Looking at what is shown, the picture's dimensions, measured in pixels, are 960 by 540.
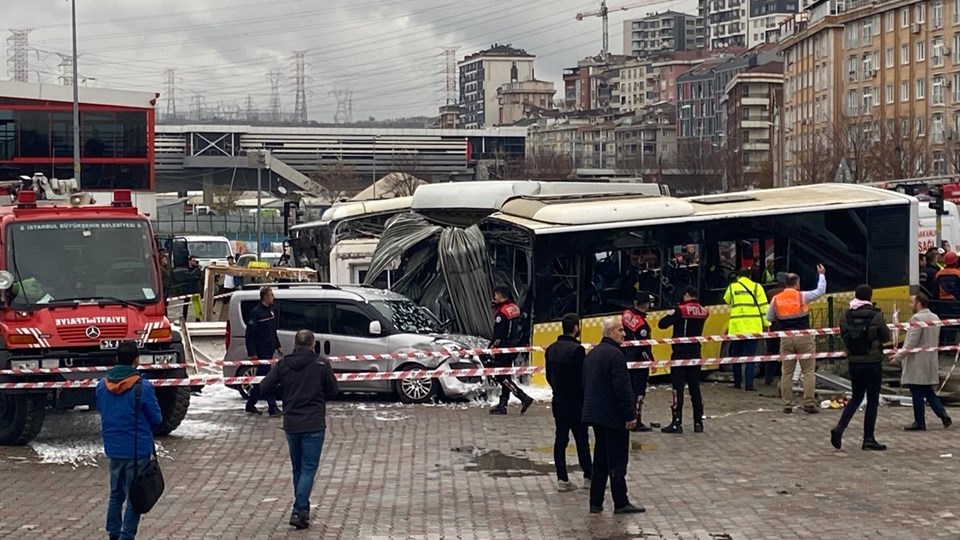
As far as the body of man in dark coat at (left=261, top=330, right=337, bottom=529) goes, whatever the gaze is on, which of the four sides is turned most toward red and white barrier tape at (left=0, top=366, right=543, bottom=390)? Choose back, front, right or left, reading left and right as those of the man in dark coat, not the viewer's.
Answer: front

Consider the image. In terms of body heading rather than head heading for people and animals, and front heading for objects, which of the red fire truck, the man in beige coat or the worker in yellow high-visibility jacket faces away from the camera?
the worker in yellow high-visibility jacket

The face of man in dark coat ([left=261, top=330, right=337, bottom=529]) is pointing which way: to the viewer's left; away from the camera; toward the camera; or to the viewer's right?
away from the camera

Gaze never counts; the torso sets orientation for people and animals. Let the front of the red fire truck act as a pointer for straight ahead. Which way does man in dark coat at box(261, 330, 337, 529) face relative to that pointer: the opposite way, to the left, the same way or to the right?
the opposite way

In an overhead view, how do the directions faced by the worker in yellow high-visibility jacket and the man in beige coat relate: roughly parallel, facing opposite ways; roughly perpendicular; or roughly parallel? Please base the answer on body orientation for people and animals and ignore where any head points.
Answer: roughly perpendicular

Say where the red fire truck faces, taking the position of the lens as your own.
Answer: facing the viewer

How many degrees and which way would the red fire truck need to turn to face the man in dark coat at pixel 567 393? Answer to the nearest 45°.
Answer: approximately 45° to its left

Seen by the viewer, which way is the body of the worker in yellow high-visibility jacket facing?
away from the camera

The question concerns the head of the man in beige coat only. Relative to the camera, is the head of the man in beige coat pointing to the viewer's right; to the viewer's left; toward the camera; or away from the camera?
to the viewer's left

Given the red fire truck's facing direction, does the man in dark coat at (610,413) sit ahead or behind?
ahead

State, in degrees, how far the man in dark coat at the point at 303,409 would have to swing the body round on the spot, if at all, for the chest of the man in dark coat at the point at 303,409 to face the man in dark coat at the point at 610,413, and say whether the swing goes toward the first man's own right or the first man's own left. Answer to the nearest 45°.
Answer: approximately 90° to the first man's own right

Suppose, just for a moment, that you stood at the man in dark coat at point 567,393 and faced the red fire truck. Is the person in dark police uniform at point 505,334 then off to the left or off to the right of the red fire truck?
right

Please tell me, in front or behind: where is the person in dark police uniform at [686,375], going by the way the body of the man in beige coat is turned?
in front

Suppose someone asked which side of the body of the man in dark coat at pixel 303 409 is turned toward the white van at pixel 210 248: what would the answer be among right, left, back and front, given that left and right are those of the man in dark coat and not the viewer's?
front

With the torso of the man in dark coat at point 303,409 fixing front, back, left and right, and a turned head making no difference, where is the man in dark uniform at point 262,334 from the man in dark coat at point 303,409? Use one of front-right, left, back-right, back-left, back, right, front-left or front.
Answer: front

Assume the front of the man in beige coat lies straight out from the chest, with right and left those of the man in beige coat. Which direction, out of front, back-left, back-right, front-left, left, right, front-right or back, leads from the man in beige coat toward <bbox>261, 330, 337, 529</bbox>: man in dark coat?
front-left

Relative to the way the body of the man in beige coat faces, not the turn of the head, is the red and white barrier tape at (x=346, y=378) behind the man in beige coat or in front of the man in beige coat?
in front

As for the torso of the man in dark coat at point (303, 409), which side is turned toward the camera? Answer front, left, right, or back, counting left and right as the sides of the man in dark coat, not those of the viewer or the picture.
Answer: back
